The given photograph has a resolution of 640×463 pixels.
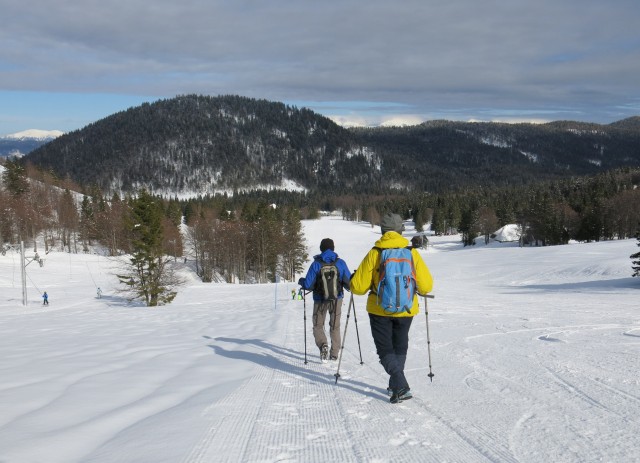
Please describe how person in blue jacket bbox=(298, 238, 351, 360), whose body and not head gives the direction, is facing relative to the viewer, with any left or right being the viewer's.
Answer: facing away from the viewer

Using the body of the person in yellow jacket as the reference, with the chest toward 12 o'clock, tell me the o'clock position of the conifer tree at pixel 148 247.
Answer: The conifer tree is roughly at 11 o'clock from the person in yellow jacket.

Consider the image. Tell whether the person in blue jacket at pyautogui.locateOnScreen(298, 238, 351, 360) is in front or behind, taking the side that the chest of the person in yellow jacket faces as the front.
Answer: in front

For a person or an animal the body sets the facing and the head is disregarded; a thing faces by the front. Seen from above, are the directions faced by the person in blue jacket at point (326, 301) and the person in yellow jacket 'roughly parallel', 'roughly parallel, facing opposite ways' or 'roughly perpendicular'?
roughly parallel

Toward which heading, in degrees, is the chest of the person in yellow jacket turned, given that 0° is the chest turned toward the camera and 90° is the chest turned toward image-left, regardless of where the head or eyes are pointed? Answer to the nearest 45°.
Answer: approximately 180°

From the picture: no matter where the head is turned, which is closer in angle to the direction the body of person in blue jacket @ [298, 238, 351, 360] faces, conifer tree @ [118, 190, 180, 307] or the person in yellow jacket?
the conifer tree

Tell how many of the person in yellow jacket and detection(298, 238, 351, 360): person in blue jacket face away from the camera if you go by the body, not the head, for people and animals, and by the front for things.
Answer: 2

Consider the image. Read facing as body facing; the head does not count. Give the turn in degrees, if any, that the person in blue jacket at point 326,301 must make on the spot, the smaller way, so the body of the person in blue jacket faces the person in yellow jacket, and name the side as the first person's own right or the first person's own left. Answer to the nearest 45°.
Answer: approximately 180°
